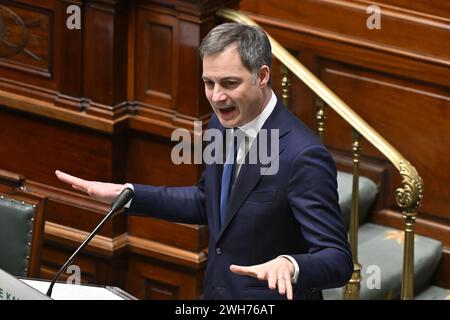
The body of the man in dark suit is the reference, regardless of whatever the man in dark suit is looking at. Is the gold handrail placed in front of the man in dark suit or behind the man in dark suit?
behind

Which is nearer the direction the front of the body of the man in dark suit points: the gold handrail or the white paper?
the white paper

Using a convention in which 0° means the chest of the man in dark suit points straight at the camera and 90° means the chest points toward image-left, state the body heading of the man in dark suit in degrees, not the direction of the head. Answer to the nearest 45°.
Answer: approximately 45°
